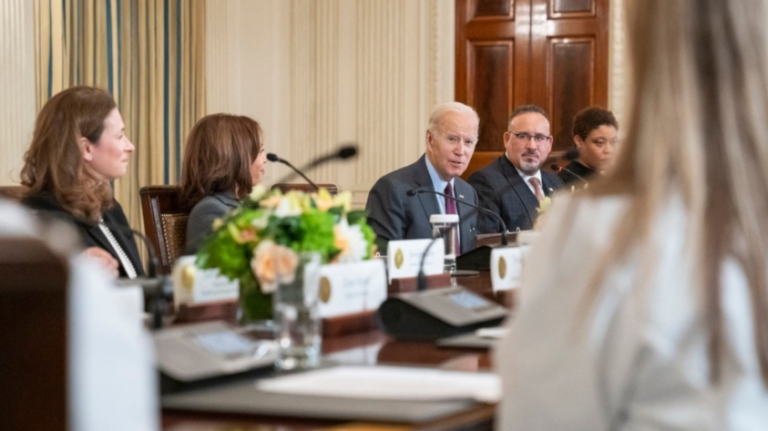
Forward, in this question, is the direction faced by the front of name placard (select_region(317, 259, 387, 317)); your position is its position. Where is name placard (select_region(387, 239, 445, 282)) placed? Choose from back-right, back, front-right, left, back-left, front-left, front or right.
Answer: back-left

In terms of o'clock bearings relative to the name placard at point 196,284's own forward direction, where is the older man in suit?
The older man in suit is roughly at 8 o'clock from the name placard.

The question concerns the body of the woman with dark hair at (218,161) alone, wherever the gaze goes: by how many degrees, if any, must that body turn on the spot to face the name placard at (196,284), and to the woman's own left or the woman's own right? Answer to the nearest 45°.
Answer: approximately 135° to the woman's own right

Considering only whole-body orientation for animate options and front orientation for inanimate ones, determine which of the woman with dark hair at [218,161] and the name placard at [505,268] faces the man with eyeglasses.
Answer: the woman with dark hair

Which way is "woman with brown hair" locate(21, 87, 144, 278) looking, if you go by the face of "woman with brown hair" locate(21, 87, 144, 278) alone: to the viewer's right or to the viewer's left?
to the viewer's right

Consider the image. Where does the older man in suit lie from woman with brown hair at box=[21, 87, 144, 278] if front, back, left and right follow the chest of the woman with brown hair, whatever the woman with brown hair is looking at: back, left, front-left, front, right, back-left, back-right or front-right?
front-left

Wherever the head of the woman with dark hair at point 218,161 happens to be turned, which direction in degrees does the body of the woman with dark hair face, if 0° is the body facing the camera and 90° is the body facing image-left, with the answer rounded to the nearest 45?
approximately 225°

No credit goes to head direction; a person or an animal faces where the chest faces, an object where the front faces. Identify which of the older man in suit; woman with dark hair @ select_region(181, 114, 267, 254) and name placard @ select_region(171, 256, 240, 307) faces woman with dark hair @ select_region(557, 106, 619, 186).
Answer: woman with dark hair @ select_region(181, 114, 267, 254)

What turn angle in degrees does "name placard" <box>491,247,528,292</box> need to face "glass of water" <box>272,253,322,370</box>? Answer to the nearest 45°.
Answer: approximately 45° to its right

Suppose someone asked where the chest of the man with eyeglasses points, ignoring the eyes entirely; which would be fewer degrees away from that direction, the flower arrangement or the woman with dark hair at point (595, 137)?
the flower arrangement
